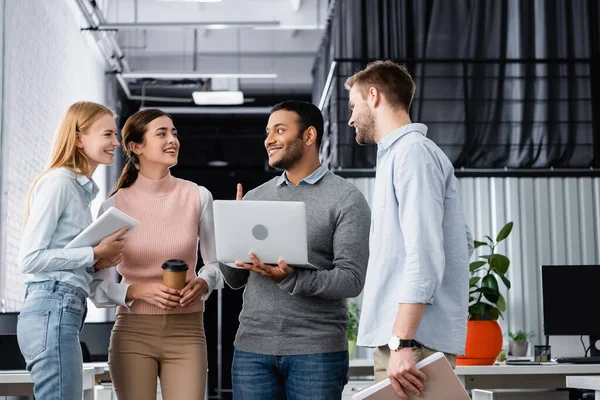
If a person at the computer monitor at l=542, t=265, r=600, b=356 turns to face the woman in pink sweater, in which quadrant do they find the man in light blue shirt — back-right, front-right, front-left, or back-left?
front-left

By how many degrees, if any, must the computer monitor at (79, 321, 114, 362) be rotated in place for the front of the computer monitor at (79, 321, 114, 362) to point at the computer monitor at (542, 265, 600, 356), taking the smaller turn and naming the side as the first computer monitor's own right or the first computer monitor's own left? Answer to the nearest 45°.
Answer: approximately 90° to the first computer monitor's own left

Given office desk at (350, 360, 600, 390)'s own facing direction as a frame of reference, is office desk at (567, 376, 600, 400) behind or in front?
in front

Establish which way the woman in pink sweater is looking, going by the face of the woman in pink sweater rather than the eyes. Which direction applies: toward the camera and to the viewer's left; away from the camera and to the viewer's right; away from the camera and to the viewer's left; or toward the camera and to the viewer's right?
toward the camera and to the viewer's right

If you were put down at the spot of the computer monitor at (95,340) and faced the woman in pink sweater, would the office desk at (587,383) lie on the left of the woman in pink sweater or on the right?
left

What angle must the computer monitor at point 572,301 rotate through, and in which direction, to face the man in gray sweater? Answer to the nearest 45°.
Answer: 0° — it already faces them

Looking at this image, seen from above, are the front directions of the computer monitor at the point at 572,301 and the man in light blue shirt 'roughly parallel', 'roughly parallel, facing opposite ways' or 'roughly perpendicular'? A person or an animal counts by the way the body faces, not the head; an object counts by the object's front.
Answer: roughly perpendicular

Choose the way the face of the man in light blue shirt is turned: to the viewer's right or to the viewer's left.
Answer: to the viewer's left

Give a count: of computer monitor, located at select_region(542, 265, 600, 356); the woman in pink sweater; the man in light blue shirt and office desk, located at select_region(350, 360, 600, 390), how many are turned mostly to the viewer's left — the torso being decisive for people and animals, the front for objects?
1

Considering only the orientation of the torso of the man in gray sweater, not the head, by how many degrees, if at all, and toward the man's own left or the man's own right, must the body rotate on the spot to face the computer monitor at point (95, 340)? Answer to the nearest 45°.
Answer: approximately 90° to the man's own right

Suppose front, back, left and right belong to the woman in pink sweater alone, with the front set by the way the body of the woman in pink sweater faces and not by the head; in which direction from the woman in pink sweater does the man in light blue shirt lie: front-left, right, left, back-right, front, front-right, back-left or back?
front-left

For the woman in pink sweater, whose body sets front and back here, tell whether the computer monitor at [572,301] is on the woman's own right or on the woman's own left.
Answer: on the woman's own left

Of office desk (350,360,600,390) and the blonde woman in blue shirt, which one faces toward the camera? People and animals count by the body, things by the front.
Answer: the office desk

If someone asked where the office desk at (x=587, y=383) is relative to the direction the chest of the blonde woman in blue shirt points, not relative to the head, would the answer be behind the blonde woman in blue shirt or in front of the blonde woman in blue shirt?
in front

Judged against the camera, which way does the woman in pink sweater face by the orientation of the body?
toward the camera

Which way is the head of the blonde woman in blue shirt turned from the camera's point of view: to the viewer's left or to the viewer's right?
to the viewer's right

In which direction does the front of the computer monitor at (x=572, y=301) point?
toward the camera

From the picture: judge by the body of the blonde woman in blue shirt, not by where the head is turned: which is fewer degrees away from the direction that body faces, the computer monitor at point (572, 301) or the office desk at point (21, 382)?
the computer monitor

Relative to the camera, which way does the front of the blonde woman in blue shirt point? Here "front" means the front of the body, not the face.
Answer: to the viewer's right
